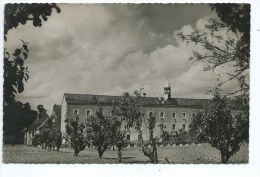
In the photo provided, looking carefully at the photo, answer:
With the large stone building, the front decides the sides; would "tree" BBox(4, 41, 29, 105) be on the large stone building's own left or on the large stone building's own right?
on the large stone building's own right

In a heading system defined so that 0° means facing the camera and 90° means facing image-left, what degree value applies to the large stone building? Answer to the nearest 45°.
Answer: approximately 0°

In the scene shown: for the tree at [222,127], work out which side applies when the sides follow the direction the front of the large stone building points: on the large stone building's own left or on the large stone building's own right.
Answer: on the large stone building's own left
